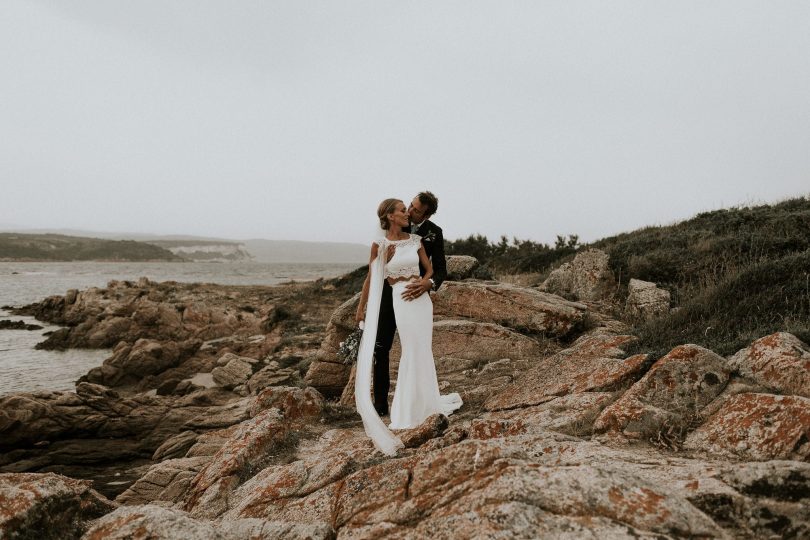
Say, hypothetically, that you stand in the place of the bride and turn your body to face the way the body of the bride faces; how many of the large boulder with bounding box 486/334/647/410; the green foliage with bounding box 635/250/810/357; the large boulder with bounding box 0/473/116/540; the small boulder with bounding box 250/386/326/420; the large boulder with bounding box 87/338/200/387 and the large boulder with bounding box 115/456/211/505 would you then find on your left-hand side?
2

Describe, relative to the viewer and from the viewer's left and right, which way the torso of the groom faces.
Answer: facing the viewer and to the left of the viewer

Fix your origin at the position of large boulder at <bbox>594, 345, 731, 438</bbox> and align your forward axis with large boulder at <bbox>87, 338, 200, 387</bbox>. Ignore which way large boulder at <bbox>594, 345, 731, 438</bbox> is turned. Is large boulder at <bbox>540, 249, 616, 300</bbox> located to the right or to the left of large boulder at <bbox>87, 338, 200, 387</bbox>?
right

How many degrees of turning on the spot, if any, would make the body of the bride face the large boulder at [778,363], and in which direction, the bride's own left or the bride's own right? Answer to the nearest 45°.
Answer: approximately 45° to the bride's own left

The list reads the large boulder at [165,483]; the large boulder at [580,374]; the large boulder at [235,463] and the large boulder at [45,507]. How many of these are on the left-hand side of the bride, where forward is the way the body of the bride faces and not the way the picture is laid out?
1

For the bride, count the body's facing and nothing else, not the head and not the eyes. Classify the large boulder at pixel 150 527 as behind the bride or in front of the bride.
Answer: in front

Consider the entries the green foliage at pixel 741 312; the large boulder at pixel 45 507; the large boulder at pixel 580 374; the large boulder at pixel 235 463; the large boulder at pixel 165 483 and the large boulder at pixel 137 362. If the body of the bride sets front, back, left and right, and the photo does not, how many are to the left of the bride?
2

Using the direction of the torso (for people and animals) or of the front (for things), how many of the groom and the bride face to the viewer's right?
0

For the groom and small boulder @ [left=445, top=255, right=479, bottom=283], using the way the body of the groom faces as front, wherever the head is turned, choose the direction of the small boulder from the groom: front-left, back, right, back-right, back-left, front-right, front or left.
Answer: back-right

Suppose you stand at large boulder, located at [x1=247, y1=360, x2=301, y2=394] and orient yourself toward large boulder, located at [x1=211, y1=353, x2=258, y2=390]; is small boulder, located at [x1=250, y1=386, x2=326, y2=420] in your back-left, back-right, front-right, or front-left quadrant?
back-left

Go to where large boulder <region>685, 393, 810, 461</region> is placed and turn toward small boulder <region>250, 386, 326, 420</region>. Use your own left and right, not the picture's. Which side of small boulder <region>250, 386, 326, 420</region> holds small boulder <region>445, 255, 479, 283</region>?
right

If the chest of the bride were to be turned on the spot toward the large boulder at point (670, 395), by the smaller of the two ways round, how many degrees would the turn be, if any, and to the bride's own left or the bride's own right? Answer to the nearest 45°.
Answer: approximately 45° to the bride's own left

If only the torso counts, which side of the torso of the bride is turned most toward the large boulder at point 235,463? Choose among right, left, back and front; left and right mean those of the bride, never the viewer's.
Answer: right

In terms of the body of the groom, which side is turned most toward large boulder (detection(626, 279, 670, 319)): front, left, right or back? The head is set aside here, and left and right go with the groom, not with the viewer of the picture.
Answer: back

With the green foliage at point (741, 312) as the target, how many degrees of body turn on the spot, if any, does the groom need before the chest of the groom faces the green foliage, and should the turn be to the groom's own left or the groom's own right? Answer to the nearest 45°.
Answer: approximately 135° to the groom's own left
